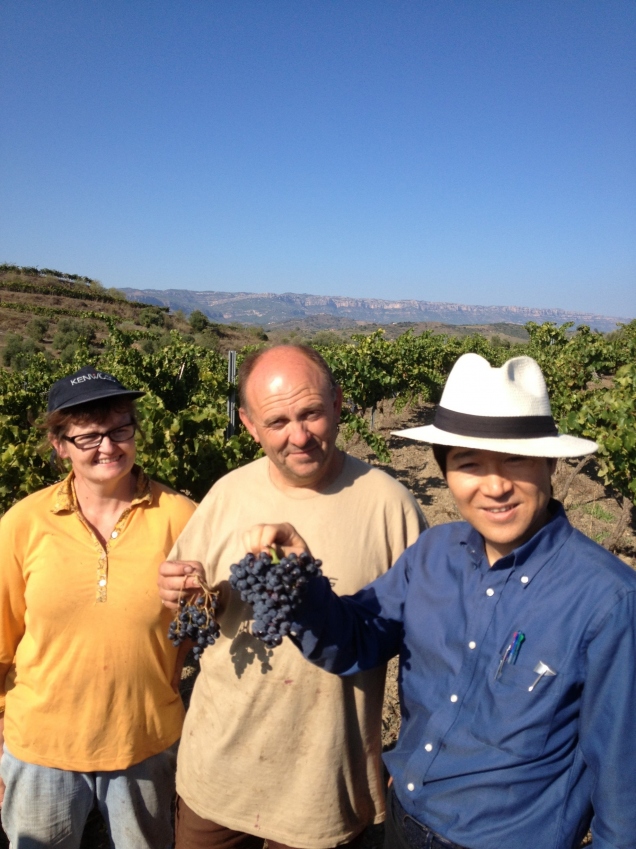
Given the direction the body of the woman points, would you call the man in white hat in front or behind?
in front

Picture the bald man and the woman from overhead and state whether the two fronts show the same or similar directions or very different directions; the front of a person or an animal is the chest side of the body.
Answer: same or similar directions

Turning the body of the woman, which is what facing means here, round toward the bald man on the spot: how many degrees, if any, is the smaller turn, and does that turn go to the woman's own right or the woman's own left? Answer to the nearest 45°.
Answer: approximately 45° to the woman's own left

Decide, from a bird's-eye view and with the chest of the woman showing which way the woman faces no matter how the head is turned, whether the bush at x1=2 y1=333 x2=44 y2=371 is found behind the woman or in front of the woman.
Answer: behind

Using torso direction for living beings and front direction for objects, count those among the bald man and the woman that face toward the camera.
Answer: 2

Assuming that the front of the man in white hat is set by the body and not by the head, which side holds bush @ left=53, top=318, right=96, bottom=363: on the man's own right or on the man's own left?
on the man's own right

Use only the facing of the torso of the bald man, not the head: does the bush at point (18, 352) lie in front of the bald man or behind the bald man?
behind

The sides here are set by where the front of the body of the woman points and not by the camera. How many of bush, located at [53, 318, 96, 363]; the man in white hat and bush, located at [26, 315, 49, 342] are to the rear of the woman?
2

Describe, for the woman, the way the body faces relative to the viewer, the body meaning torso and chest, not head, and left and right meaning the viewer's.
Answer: facing the viewer

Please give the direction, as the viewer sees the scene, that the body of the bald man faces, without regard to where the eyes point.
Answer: toward the camera

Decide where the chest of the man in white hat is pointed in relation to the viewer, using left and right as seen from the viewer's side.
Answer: facing the viewer and to the left of the viewer

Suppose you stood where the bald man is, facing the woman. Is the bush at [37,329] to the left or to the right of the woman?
right

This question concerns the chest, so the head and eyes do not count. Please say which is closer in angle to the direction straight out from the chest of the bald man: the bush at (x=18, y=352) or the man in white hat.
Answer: the man in white hat
